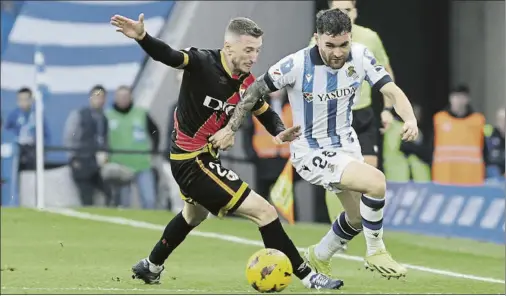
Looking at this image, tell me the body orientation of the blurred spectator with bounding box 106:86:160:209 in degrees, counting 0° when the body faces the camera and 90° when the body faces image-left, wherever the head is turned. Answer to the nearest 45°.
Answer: approximately 0°

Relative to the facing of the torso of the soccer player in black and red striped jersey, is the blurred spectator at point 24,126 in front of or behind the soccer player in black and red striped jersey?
behind

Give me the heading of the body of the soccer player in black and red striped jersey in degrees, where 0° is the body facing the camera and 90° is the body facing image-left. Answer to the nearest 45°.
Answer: approximately 315°

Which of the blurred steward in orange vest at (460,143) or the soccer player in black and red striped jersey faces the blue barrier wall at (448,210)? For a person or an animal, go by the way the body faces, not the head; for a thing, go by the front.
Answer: the blurred steward in orange vest

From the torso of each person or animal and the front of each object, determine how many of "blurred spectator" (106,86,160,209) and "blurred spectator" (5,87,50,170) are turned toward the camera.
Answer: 2

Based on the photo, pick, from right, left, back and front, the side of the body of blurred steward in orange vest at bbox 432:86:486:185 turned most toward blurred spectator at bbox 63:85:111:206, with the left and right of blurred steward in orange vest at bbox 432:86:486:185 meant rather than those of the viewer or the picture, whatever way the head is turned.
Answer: right
